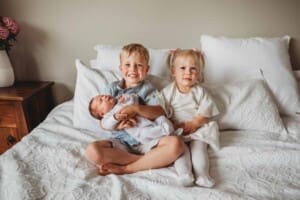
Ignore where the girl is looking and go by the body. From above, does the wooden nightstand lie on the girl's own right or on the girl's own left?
on the girl's own right

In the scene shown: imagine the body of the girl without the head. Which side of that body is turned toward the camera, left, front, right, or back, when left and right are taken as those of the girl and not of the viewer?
front

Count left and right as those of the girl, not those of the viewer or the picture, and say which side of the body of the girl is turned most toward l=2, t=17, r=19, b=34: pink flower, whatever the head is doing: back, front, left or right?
right
